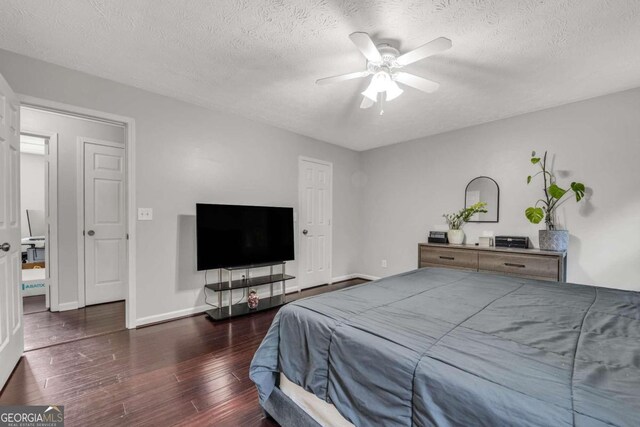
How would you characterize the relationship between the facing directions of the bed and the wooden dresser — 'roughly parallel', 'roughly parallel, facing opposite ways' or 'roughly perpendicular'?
roughly perpendicular

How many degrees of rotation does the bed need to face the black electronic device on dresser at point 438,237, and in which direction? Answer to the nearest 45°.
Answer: approximately 45° to its right

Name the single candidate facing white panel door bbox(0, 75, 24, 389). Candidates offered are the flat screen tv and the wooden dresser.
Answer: the wooden dresser

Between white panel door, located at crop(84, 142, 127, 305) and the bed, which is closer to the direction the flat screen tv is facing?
the bed

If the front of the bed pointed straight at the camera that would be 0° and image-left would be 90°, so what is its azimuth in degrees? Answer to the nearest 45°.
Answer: approximately 135°

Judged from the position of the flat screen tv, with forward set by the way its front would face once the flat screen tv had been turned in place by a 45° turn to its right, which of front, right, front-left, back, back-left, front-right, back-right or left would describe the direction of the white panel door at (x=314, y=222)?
back-left

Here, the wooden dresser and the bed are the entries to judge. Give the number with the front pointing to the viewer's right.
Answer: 0

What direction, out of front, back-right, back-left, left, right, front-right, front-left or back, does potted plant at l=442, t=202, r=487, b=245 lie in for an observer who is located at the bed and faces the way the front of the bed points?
front-right

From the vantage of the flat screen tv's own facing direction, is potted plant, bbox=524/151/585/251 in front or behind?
in front

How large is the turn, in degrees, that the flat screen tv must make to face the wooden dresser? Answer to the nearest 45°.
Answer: approximately 45° to its left

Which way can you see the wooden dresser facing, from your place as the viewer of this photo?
facing the viewer and to the left of the viewer

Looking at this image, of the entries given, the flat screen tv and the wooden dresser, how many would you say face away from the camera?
0

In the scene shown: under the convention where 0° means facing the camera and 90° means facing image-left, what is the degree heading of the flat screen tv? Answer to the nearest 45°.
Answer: approximately 315°

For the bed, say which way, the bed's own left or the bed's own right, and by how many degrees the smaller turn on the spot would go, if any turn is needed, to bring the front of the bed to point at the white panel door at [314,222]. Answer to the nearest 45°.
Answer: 0° — it already faces it

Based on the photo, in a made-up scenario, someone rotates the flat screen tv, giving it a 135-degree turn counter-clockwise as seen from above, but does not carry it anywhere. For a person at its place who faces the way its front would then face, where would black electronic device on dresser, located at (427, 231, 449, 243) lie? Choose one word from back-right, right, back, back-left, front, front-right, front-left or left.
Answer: right
